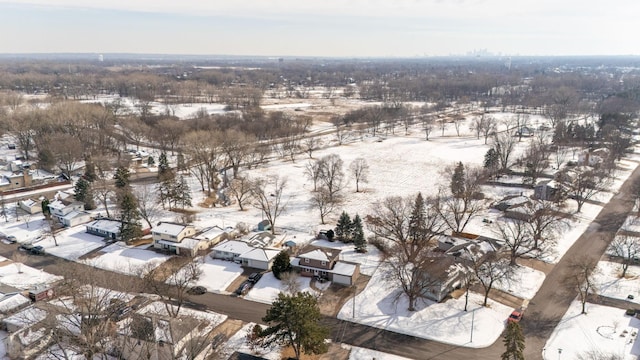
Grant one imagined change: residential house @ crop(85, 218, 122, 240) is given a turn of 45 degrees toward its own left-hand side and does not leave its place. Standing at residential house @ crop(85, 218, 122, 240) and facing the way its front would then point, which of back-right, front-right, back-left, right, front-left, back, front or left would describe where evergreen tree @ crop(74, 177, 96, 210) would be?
back

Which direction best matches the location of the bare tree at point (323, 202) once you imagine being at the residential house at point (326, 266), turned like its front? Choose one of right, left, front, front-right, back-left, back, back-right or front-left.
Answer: back

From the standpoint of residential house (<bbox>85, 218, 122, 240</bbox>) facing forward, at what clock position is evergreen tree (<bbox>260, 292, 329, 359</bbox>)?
The evergreen tree is roughly at 10 o'clock from the residential house.

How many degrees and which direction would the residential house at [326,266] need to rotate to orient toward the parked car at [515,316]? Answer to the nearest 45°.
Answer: approximately 45° to its left

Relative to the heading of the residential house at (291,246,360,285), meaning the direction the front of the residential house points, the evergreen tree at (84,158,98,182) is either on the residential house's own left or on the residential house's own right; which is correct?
on the residential house's own right

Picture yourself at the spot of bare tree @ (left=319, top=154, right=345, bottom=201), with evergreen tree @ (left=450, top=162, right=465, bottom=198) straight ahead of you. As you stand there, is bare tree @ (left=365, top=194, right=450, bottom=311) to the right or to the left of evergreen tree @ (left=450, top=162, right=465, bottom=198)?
right

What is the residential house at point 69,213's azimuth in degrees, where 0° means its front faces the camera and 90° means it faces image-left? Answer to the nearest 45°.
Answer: approximately 45°

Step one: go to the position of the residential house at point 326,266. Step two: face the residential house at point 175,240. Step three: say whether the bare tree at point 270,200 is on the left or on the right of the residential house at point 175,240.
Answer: right

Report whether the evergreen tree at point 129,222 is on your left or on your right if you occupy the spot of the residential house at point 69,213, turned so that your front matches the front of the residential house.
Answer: on your left

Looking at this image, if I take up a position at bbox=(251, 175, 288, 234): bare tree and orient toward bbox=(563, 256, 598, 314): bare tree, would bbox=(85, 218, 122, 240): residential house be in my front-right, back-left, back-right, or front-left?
back-right
